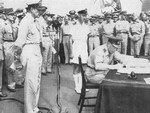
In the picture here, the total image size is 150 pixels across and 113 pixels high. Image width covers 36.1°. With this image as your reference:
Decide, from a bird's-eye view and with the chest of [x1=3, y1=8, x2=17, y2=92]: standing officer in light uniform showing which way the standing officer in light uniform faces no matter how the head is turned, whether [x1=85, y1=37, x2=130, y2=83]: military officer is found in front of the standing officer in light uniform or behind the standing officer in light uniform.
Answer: in front

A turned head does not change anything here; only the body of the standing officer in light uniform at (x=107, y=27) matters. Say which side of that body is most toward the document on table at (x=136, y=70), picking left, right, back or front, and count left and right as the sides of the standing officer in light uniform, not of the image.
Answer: front

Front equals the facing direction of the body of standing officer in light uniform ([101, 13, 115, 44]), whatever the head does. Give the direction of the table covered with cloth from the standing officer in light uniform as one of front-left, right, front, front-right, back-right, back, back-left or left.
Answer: front

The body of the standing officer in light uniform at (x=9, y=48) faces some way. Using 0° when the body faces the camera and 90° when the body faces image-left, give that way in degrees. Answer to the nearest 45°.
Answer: approximately 315°

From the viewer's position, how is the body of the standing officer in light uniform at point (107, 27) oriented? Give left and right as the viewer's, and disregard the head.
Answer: facing the viewer

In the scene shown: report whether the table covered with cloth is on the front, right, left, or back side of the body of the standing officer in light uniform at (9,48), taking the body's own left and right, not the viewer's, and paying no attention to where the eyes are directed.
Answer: front

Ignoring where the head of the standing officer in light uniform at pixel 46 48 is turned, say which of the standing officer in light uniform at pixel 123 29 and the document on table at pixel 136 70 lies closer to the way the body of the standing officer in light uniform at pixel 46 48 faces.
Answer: the document on table

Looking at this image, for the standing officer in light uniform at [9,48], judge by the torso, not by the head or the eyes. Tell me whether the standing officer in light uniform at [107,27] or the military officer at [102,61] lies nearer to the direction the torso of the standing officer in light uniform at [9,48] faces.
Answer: the military officer

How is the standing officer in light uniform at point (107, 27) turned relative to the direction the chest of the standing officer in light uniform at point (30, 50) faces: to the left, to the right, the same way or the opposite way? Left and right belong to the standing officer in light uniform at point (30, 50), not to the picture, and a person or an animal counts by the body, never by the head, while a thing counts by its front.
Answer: to the right

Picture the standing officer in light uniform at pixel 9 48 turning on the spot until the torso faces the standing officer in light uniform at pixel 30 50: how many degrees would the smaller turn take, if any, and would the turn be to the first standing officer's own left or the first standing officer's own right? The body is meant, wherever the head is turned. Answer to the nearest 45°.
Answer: approximately 45° to the first standing officer's own right

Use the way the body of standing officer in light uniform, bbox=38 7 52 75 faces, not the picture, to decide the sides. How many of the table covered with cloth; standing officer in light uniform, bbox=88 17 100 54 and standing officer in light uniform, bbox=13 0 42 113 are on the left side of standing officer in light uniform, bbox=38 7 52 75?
1

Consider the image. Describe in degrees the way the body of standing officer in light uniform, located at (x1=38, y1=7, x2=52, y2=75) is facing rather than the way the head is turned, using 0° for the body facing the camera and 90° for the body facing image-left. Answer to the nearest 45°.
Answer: approximately 315°

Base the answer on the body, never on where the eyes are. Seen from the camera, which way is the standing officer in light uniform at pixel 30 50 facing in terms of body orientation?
to the viewer's right

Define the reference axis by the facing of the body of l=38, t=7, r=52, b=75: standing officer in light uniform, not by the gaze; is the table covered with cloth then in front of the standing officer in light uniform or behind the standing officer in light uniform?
in front

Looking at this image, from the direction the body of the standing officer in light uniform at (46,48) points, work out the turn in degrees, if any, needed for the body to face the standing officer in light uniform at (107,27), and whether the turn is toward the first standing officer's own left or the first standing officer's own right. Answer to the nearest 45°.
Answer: approximately 90° to the first standing officer's own left
